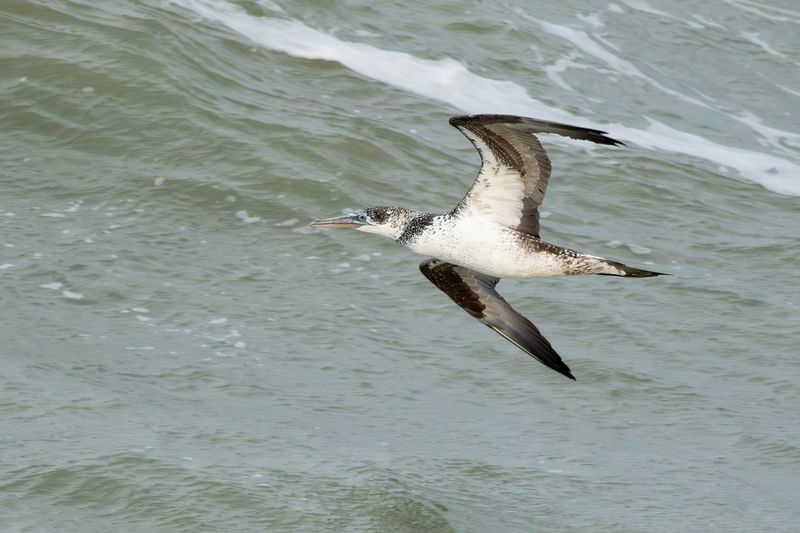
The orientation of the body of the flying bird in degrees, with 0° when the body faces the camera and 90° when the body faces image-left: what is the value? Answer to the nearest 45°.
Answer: approximately 90°
